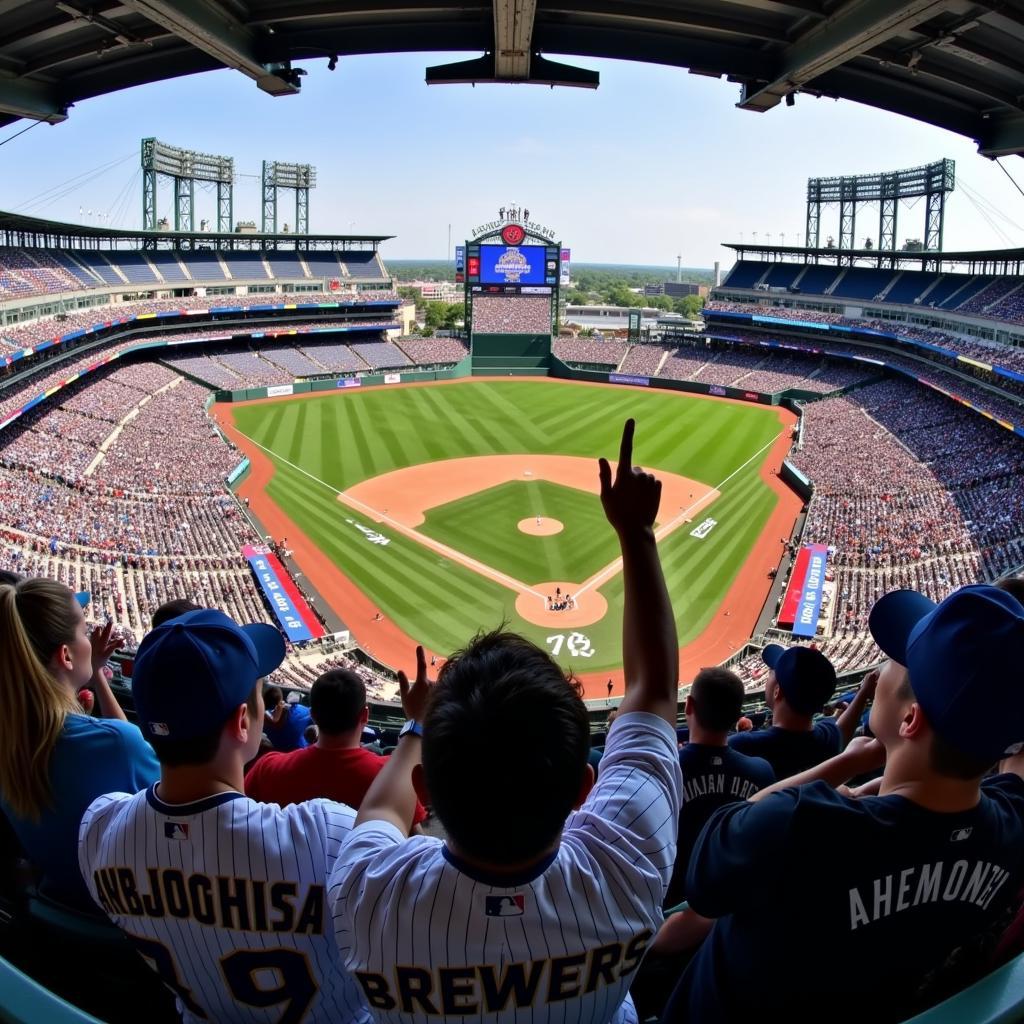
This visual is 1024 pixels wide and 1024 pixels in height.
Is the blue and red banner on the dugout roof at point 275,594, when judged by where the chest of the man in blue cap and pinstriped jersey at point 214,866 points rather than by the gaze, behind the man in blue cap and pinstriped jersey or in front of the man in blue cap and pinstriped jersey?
in front

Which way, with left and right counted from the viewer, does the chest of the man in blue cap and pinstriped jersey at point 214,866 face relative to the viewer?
facing away from the viewer and to the right of the viewer

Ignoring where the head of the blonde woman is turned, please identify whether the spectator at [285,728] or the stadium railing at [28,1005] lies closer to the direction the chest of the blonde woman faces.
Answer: the spectator

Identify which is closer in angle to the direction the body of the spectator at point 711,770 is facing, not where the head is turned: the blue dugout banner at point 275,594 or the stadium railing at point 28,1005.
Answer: the blue dugout banner

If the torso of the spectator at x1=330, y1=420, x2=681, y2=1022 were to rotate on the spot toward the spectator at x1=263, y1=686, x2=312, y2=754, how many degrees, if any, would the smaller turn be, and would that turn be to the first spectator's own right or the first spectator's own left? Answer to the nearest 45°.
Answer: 0° — they already face them

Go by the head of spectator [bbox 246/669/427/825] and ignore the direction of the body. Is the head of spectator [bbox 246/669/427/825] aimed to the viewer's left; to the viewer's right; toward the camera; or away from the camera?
away from the camera

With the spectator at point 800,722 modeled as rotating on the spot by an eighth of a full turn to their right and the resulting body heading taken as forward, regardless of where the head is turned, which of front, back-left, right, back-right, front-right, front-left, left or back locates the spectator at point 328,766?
back-left

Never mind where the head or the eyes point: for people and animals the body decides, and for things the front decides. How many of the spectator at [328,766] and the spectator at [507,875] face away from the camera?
2

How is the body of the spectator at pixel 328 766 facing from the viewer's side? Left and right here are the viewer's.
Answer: facing away from the viewer

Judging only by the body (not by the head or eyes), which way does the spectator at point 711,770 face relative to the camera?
away from the camera

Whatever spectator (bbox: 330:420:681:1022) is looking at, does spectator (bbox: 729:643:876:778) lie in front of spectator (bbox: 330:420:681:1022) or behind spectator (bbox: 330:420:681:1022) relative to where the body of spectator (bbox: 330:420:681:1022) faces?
in front
